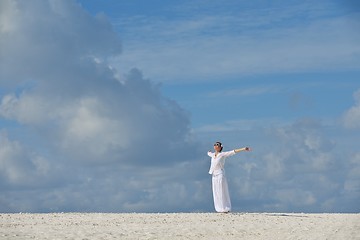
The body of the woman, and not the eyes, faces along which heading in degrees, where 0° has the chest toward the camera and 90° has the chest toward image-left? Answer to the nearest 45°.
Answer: approximately 45°
